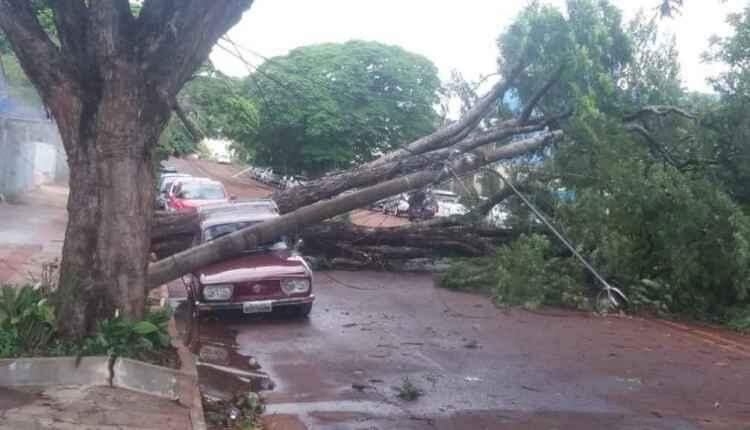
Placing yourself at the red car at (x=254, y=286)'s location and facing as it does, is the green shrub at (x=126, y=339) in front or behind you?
in front

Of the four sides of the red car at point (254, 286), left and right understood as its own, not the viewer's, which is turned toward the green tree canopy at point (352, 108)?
back

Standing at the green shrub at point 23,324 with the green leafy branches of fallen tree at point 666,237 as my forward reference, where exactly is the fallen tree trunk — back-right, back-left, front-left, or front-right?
front-left

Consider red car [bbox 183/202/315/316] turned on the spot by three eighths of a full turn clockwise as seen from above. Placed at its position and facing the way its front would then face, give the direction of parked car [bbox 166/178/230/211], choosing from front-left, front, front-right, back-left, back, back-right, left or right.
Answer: front-right

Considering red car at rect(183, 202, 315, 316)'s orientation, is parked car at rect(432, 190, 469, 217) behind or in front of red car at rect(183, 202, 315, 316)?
behind

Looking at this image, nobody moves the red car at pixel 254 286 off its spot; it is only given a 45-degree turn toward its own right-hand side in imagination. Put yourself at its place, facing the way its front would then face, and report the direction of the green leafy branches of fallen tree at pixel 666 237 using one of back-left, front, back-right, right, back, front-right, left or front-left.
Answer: back-left

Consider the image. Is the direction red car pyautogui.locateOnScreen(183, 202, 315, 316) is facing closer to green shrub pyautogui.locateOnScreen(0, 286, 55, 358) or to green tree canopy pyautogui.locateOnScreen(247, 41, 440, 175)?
the green shrub

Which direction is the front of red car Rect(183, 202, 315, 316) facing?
toward the camera

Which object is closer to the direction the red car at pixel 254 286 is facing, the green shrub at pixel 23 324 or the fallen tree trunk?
the green shrub

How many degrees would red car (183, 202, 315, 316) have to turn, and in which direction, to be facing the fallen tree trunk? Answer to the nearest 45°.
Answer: approximately 135° to its left
